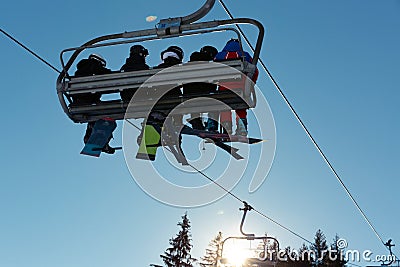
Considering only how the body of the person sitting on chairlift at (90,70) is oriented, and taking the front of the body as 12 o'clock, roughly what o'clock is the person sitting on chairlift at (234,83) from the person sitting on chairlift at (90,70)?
the person sitting on chairlift at (234,83) is roughly at 2 o'clock from the person sitting on chairlift at (90,70).

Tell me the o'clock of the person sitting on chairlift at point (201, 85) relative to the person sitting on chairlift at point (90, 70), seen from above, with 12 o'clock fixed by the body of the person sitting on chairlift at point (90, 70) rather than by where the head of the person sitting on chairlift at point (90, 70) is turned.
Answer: the person sitting on chairlift at point (201, 85) is roughly at 2 o'clock from the person sitting on chairlift at point (90, 70).

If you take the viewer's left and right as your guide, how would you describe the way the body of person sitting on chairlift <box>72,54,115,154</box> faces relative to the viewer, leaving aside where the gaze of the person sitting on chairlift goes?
facing away from the viewer and to the right of the viewer

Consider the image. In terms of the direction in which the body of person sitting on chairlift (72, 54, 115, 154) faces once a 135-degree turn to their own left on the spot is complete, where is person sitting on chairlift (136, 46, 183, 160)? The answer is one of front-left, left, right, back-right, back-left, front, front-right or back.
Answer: back
